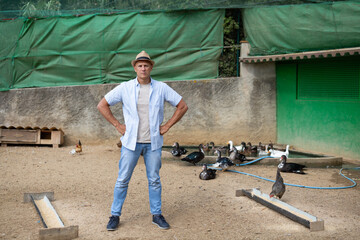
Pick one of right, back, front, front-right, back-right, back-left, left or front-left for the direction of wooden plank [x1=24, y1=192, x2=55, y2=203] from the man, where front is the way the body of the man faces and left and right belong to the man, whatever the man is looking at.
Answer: back-right

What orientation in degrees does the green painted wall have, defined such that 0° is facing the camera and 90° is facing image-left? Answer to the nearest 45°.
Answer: approximately 45°

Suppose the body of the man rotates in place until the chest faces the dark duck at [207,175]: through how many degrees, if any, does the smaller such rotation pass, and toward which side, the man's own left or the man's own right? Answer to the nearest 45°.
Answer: approximately 135° to the man's own left

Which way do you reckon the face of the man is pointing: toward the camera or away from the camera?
toward the camera

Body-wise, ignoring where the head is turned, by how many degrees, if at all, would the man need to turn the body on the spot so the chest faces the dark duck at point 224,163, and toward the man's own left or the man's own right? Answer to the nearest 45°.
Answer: approximately 135° to the man's own left

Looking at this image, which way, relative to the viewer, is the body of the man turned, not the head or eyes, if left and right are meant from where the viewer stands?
facing the viewer
